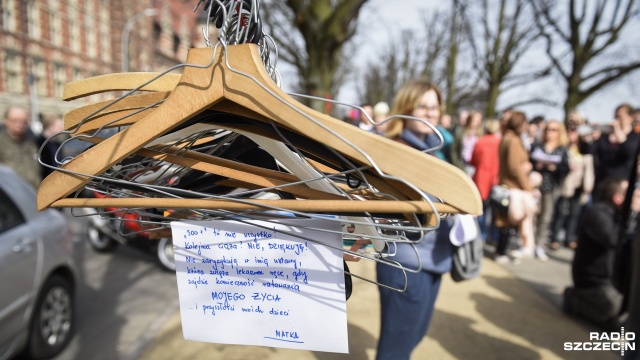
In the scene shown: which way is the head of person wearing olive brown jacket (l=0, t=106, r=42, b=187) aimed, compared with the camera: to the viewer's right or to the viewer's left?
to the viewer's right

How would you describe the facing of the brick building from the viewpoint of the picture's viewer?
facing the viewer and to the right of the viewer

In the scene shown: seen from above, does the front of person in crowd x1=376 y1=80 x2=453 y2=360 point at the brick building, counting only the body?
no

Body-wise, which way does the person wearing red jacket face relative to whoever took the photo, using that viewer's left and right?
facing away from the viewer and to the right of the viewer

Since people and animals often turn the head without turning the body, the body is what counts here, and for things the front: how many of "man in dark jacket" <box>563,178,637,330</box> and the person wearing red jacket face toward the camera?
0

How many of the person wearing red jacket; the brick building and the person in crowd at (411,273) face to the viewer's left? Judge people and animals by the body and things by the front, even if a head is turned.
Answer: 0

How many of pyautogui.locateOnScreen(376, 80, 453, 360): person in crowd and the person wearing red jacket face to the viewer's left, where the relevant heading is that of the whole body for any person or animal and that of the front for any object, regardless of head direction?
0

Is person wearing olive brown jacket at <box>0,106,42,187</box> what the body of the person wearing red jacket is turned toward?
no

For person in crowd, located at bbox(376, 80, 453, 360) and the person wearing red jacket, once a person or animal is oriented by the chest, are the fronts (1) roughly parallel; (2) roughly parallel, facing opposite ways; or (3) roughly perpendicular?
roughly perpendicular

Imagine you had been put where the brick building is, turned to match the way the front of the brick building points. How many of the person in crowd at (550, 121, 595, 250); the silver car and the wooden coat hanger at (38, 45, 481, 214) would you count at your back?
0

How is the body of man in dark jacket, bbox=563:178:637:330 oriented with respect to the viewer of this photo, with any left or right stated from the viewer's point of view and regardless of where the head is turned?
facing to the right of the viewer

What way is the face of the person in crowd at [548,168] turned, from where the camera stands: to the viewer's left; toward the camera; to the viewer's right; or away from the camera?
toward the camera

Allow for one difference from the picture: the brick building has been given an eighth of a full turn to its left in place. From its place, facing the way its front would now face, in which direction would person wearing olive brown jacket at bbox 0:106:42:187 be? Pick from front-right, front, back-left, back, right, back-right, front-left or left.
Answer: right

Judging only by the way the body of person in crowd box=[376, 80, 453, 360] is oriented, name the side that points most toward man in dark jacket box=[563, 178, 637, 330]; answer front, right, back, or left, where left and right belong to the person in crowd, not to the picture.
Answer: left
